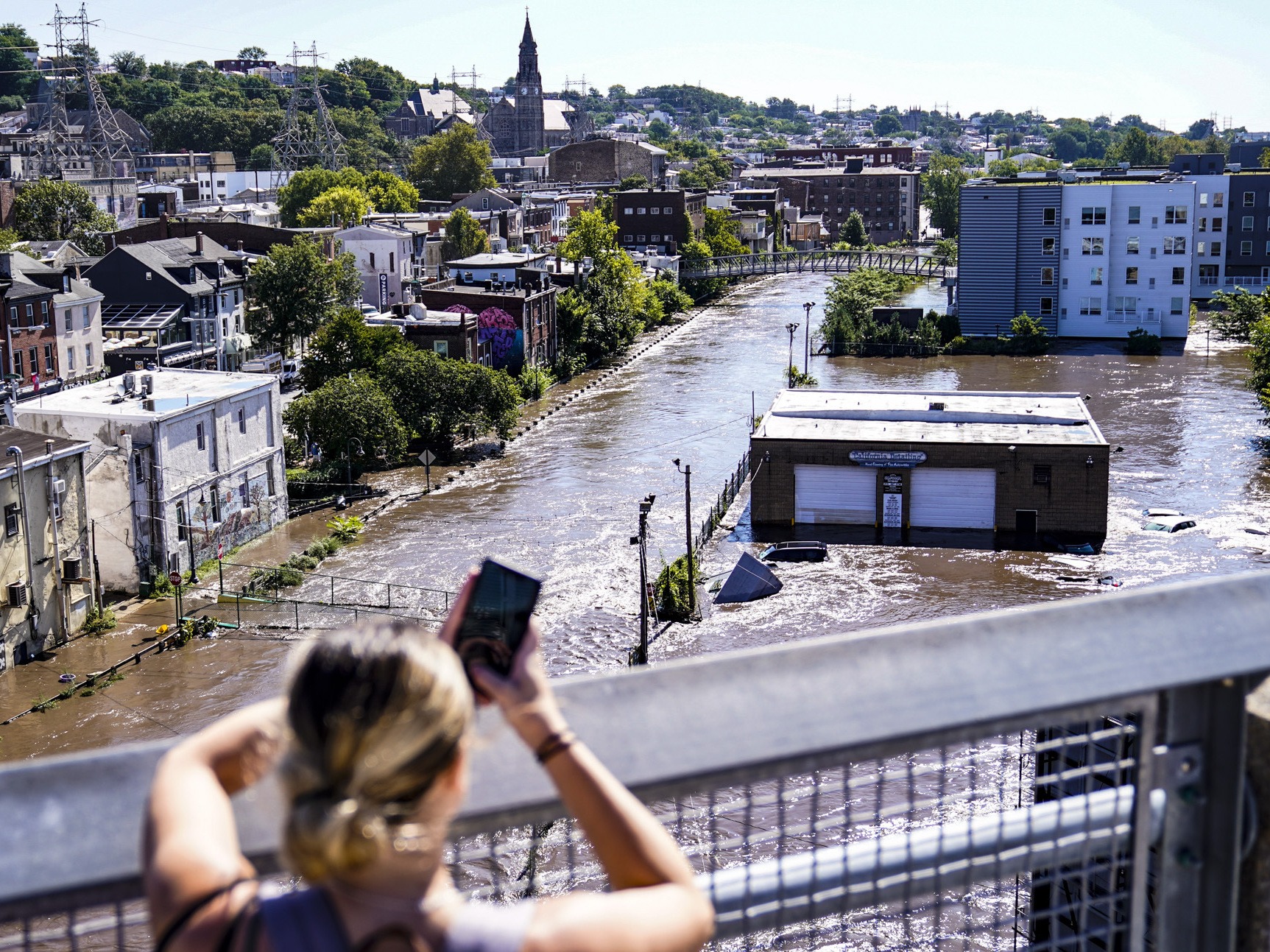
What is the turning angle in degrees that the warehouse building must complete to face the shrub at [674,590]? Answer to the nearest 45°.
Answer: approximately 45° to its right

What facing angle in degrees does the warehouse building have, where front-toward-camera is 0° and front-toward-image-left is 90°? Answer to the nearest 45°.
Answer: approximately 0°

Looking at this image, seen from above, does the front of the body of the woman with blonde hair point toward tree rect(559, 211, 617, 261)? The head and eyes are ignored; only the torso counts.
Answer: yes

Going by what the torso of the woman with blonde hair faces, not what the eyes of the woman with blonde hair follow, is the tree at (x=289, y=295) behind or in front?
in front

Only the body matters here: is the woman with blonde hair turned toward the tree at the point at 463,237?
yes

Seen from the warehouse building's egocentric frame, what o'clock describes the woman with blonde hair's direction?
The woman with blonde hair is roughly at 12 o'clock from the warehouse building.

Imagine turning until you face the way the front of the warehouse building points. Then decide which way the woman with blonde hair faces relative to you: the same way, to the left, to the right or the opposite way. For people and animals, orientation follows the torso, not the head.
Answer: the opposite way

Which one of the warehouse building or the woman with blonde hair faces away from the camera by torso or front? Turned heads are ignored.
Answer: the woman with blonde hair

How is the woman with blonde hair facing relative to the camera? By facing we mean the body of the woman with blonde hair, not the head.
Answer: away from the camera

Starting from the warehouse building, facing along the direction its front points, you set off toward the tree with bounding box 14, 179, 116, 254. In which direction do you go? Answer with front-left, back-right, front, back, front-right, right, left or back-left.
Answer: back-right

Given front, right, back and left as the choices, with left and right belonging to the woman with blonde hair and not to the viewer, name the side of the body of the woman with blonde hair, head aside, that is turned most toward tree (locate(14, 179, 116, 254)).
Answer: front

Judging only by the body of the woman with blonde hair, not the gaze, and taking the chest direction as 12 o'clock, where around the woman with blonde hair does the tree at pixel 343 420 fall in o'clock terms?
The tree is roughly at 12 o'clock from the woman with blonde hair.

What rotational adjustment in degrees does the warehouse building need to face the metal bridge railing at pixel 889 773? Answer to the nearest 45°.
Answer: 0° — it already faces it
